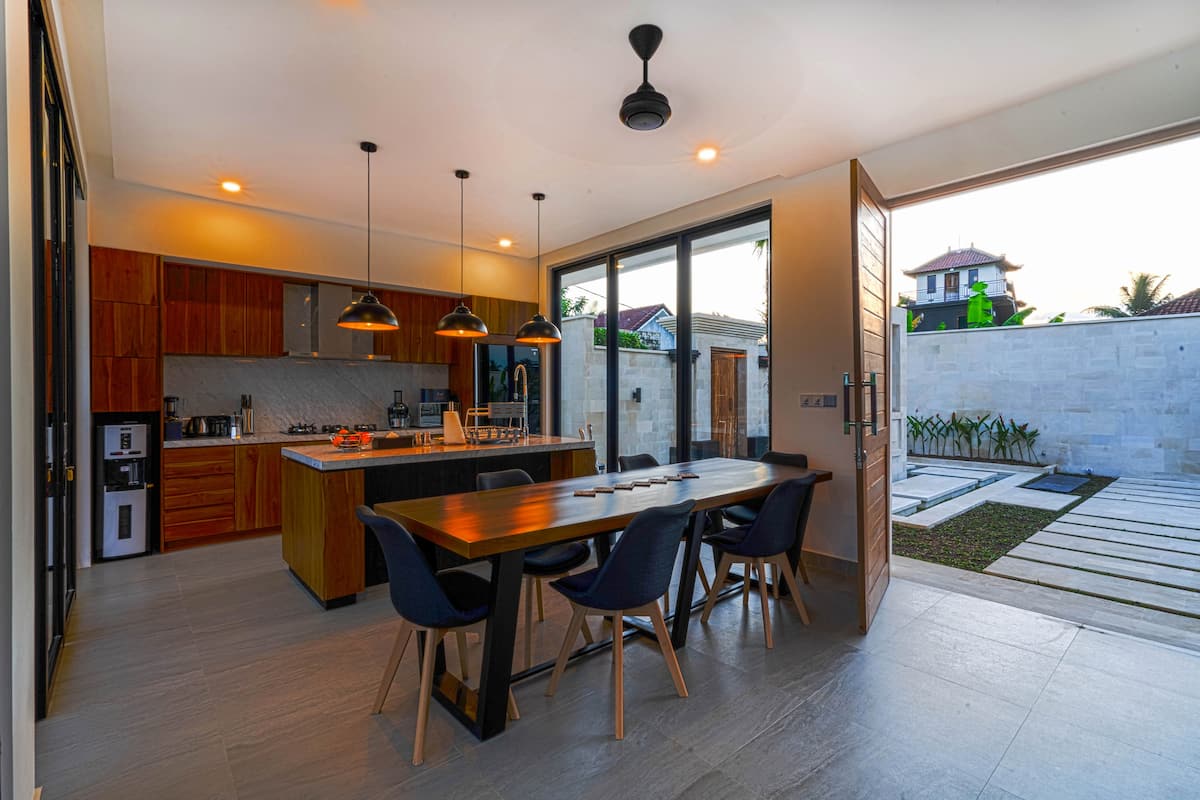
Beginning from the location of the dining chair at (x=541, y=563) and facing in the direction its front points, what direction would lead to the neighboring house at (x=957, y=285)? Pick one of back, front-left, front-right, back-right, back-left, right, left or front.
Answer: left

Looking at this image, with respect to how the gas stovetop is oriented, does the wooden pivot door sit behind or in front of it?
in front

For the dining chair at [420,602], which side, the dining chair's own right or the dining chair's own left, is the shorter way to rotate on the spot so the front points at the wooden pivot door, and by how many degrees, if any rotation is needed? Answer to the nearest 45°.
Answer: approximately 45° to the dining chair's own right

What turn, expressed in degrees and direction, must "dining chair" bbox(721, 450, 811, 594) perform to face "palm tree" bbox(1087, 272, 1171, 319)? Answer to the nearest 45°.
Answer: approximately 180°

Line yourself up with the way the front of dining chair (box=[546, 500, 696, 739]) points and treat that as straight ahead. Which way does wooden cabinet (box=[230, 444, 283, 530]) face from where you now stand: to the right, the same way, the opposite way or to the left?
the opposite way

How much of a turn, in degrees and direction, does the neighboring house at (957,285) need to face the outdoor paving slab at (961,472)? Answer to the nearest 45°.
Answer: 0° — it already faces it

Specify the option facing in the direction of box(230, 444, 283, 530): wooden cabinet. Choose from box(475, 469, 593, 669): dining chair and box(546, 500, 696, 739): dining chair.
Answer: box(546, 500, 696, 739): dining chair

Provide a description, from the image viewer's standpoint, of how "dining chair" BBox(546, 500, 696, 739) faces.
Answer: facing away from the viewer and to the left of the viewer

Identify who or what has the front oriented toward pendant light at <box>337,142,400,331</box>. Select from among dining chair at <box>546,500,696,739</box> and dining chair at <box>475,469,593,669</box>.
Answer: dining chair at <box>546,500,696,739</box>

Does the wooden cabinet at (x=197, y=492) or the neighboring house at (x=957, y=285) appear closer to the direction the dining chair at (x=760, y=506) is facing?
the wooden cabinet

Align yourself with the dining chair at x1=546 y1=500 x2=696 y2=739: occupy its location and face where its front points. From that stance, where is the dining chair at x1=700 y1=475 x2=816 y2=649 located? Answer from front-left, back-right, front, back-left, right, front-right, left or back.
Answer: right

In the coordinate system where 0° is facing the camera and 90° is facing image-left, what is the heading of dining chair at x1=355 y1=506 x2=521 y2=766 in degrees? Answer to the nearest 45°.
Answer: approximately 225°

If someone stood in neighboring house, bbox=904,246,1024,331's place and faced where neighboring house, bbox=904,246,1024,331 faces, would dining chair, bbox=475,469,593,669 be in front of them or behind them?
in front

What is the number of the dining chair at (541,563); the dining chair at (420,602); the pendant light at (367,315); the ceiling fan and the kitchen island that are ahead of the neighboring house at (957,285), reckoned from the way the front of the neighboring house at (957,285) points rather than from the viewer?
5
